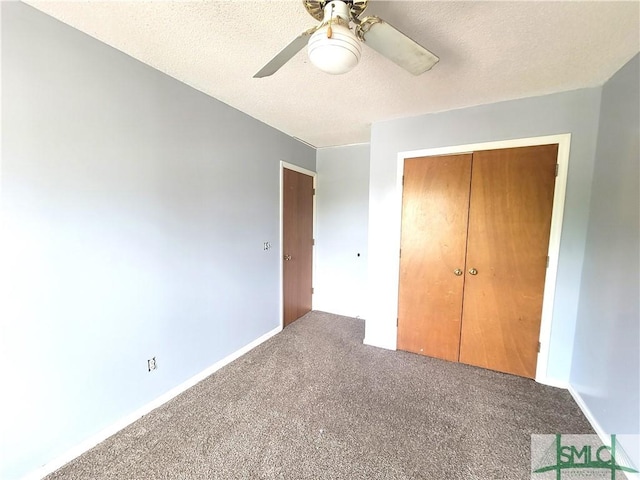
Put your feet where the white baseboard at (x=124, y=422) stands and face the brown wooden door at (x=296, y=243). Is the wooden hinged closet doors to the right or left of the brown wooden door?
right

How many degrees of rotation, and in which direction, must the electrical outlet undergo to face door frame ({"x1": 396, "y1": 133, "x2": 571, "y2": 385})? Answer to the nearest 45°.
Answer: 0° — it already faces it

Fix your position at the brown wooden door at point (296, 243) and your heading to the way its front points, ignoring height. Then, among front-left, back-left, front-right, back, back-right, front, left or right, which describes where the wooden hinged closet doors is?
front

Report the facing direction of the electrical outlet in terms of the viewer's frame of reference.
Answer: facing the viewer and to the right of the viewer

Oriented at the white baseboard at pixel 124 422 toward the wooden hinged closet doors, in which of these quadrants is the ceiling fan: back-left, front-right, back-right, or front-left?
front-right

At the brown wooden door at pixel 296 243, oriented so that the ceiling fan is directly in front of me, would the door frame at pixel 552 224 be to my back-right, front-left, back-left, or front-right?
front-left

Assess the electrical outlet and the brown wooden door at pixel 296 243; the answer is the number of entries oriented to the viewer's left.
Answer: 0

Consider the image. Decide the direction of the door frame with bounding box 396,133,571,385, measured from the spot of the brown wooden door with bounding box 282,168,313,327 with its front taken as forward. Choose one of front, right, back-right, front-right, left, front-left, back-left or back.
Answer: front

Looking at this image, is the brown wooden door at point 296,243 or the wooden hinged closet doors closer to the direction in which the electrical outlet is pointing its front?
the wooden hinged closet doors

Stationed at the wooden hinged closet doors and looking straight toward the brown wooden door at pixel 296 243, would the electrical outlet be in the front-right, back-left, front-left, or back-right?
front-left
